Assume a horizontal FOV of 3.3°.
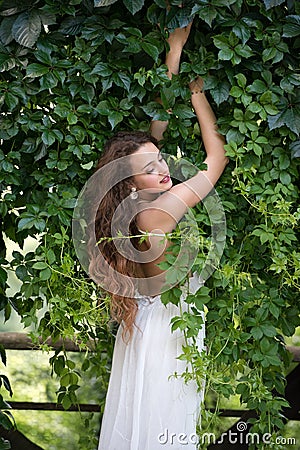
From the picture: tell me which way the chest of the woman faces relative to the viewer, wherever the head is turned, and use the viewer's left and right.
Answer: facing away from the viewer and to the right of the viewer
